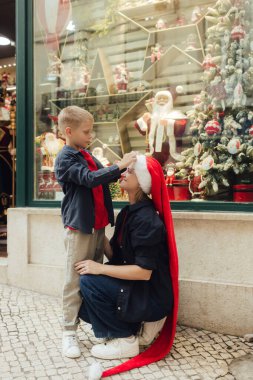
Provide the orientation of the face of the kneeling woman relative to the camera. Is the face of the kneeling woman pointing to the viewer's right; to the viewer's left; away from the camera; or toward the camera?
to the viewer's left

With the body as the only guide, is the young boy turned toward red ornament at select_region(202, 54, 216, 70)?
no

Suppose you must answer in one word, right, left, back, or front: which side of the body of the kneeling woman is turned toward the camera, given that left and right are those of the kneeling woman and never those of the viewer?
left

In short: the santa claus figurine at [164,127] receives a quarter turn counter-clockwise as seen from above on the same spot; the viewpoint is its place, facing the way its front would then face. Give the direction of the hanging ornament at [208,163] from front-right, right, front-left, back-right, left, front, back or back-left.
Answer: front-right

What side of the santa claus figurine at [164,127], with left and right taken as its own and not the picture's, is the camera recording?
front

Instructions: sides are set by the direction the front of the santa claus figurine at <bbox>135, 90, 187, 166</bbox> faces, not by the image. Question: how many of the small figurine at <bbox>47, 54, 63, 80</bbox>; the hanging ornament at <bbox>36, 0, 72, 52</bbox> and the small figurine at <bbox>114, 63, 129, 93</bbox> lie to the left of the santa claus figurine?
0

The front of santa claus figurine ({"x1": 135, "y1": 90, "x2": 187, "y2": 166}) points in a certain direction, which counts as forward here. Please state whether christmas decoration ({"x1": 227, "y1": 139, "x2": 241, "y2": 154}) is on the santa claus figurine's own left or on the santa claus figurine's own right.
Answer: on the santa claus figurine's own left

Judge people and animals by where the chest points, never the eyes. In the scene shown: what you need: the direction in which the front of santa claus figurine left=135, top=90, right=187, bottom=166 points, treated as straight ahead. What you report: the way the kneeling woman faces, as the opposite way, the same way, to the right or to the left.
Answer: to the right

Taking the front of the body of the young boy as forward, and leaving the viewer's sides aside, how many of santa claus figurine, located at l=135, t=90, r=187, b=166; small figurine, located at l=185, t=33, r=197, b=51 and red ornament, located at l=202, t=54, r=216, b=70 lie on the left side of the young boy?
3

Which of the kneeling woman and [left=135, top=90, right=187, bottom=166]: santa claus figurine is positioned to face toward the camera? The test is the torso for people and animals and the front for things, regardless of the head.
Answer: the santa claus figurine

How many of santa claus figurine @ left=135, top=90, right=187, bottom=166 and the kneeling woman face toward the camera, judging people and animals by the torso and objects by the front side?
1

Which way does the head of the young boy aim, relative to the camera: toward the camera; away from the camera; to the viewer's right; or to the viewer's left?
to the viewer's right
